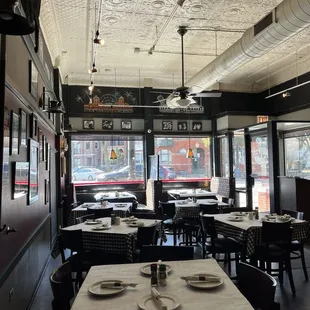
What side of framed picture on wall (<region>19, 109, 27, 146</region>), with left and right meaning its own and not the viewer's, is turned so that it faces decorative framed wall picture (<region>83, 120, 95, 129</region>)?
left

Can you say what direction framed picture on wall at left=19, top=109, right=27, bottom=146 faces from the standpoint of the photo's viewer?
facing to the right of the viewer

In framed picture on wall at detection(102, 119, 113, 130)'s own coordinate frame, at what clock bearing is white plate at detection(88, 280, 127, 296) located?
The white plate is roughly at 12 o'clock from the framed picture on wall.

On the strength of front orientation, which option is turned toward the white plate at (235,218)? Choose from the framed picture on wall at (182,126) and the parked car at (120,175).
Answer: the framed picture on wall

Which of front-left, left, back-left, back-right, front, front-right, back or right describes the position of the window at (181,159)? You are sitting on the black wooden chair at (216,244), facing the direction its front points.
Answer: back-left

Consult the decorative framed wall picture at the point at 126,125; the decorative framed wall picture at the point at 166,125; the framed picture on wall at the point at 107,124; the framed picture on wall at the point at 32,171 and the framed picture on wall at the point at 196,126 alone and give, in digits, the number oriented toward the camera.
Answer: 4

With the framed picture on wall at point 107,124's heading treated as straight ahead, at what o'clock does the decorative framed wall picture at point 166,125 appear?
The decorative framed wall picture is roughly at 9 o'clock from the framed picture on wall.
